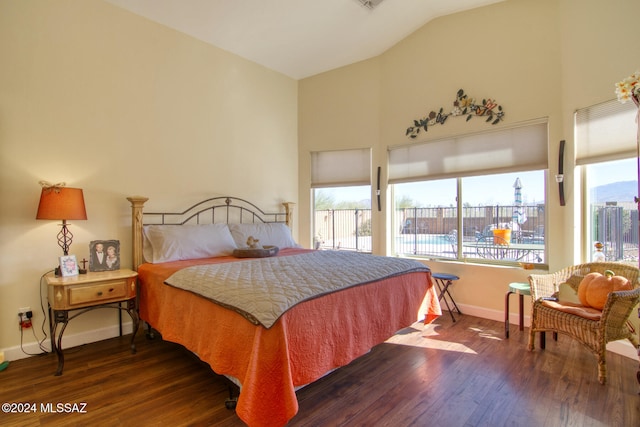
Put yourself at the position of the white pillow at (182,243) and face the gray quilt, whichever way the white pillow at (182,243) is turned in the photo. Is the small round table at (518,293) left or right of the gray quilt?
left

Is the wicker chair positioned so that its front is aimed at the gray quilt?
yes

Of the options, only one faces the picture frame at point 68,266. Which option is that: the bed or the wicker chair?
the wicker chair

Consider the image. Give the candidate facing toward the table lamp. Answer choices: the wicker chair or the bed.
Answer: the wicker chair

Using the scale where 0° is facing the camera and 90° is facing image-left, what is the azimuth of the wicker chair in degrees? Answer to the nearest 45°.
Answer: approximately 45°

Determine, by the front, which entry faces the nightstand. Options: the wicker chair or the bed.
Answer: the wicker chair

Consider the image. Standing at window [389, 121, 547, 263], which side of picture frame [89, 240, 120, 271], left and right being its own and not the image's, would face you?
left

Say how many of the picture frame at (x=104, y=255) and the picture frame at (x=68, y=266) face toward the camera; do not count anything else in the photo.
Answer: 2

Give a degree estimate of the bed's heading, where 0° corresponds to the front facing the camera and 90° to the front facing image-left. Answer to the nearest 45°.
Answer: approximately 315°

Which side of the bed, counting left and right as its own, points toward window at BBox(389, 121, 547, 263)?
left

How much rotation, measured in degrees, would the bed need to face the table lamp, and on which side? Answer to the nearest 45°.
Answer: approximately 135° to its right
